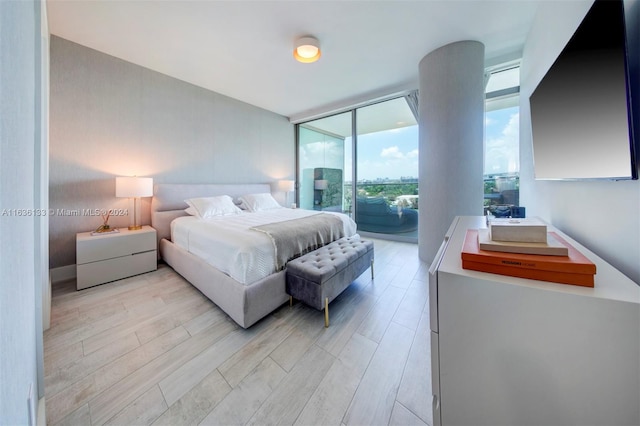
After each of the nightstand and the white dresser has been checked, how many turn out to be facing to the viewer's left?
1

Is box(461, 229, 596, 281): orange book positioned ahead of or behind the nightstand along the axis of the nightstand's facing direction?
ahead

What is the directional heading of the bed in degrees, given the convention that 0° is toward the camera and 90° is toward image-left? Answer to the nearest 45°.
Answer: approximately 315°

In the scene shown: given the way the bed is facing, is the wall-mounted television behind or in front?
in front

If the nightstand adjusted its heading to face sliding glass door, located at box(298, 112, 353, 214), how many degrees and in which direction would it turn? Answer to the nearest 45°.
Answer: approximately 45° to its left

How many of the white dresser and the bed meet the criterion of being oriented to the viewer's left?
1

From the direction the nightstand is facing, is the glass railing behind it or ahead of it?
ahead

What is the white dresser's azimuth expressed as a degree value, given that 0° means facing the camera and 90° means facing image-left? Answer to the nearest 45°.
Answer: approximately 90°

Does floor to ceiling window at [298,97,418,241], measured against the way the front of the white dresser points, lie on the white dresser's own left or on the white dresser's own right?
on the white dresser's own right
